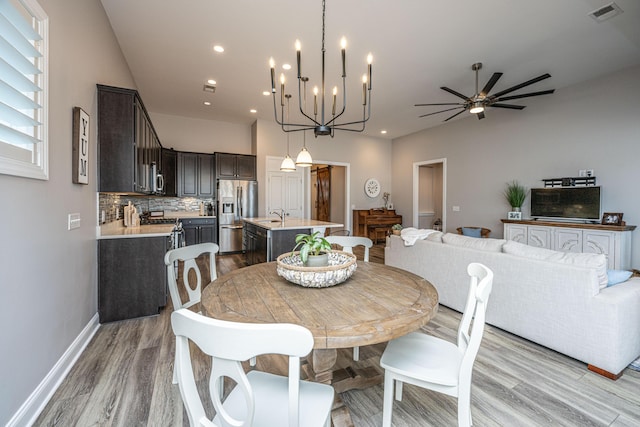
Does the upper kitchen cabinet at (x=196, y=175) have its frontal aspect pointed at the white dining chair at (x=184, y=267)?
yes

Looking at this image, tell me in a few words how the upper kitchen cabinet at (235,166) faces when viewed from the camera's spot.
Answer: facing the viewer

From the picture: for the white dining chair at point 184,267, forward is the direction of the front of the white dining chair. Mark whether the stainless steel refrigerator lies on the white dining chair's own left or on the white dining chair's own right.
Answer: on the white dining chair's own left

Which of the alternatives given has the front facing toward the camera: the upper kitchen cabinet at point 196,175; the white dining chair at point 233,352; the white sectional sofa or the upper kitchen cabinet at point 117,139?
the upper kitchen cabinet at point 196,175

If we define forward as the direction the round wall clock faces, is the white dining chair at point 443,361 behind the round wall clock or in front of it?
in front

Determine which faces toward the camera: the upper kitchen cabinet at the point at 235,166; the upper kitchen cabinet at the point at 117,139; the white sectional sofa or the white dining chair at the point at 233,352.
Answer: the upper kitchen cabinet at the point at 235,166

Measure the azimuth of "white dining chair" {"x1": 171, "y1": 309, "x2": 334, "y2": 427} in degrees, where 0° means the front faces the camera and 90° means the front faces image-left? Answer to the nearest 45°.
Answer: approximately 225°

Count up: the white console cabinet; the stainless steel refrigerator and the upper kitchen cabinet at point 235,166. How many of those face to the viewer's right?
0

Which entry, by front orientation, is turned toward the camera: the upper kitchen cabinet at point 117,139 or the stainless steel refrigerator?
the stainless steel refrigerator

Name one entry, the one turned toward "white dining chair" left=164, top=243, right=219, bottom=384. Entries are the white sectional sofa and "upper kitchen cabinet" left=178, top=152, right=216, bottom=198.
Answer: the upper kitchen cabinet

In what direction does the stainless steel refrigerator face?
toward the camera

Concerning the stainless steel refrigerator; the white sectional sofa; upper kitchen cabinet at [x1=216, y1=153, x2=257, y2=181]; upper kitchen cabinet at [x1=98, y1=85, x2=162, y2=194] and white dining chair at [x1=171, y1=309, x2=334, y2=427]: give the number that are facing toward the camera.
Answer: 2

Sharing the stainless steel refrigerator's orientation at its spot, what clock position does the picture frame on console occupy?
The picture frame on console is roughly at 10 o'clock from the stainless steel refrigerator.

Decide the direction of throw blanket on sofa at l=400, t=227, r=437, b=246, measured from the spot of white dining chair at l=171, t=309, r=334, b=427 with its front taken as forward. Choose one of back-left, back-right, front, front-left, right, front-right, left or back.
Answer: front

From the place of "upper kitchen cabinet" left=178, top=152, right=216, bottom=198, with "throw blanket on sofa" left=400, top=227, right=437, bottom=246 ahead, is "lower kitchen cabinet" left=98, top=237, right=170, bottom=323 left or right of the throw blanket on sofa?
right

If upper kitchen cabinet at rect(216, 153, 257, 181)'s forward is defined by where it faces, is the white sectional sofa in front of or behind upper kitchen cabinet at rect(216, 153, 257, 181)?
in front

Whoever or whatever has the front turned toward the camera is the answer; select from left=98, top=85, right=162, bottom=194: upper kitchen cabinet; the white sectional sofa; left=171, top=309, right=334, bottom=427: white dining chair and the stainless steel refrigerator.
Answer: the stainless steel refrigerator

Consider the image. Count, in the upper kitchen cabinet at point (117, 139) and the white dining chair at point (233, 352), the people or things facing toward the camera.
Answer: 0

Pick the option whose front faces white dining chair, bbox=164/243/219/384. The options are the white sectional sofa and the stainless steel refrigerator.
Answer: the stainless steel refrigerator

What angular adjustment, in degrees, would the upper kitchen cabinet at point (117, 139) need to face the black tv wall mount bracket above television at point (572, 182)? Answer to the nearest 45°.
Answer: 0° — it already faces it
